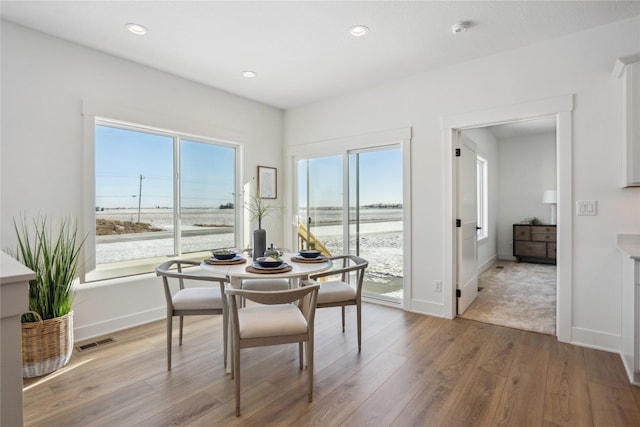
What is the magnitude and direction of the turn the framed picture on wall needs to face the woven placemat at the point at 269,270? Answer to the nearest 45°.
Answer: approximately 45° to its right

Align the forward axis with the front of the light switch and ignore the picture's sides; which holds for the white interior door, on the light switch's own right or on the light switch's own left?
on the light switch's own right

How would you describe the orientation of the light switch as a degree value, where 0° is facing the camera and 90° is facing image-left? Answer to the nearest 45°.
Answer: approximately 0°

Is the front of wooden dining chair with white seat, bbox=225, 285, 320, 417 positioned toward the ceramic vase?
yes

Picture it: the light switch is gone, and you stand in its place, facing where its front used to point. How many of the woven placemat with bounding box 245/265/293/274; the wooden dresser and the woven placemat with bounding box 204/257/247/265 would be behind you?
1

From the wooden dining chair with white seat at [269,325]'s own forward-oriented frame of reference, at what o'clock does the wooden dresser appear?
The wooden dresser is roughly at 2 o'clock from the wooden dining chair with white seat.

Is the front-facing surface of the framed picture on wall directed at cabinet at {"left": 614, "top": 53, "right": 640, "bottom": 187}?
yes

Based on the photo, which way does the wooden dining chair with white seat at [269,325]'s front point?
away from the camera

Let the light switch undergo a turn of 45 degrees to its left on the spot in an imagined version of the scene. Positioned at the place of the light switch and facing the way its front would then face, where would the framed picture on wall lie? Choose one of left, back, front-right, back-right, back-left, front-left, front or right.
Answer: back-right

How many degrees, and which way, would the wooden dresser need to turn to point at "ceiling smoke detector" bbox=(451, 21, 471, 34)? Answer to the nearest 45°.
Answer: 0° — it already faces it

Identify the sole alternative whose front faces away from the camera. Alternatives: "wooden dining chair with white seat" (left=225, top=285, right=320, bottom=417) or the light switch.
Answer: the wooden dining chair with white seat
